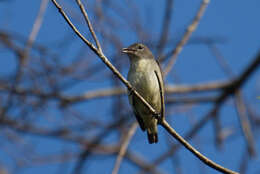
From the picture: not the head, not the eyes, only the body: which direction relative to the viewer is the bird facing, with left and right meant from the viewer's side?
facing the viewer and to the left of the viewer

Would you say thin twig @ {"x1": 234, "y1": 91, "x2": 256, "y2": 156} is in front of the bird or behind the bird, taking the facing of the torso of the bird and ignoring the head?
behind
